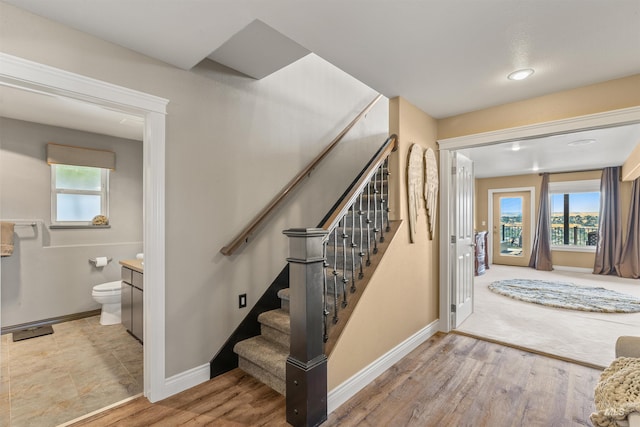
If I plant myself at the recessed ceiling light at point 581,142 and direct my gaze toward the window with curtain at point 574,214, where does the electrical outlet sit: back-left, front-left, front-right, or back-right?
back-left

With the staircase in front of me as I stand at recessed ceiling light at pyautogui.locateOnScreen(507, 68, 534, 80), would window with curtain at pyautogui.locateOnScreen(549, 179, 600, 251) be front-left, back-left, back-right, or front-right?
back-right

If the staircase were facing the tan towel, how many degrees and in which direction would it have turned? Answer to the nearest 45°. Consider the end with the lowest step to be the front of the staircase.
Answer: approximately 45° to its right

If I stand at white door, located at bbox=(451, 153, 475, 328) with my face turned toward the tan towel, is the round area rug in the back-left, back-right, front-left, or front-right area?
back-right

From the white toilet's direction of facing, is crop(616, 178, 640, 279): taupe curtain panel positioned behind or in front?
behind

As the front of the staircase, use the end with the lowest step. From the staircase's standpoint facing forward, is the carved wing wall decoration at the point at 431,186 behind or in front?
behind

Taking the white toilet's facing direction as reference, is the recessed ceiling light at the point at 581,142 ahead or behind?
behind

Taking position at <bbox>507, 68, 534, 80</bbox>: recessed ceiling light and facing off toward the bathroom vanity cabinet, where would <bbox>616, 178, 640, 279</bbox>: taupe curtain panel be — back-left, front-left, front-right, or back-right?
back-right
